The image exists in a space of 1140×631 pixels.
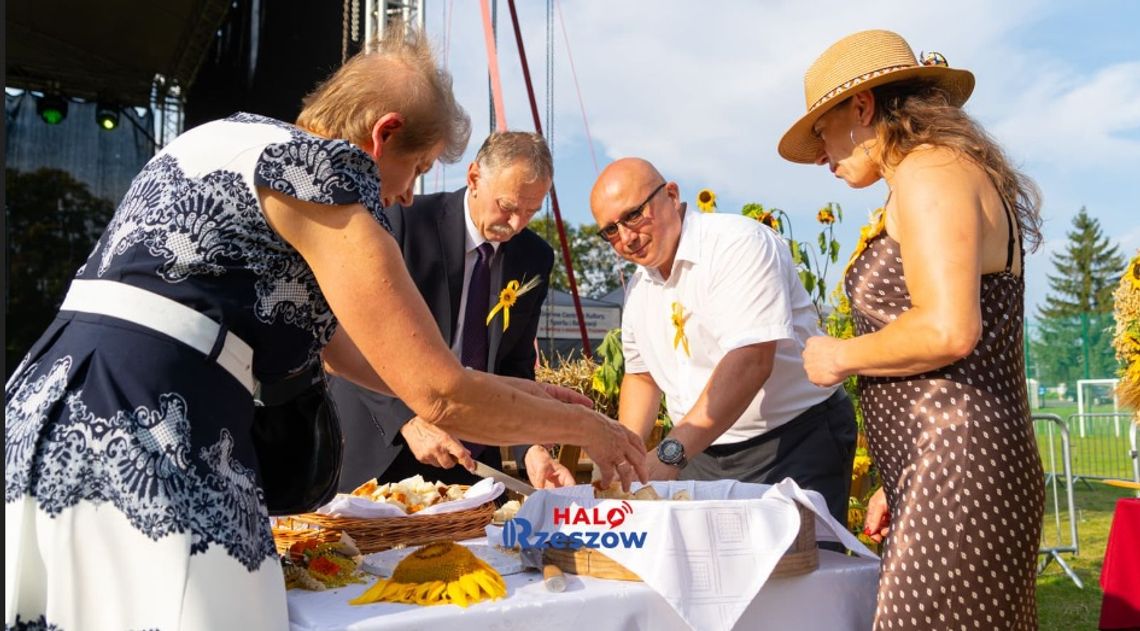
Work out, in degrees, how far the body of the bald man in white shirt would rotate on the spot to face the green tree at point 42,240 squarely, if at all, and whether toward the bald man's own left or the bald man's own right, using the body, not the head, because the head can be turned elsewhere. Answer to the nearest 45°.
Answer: approximately 90° to the bald man's own right

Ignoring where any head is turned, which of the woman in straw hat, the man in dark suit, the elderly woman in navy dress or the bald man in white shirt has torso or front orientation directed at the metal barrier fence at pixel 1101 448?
the elderly woman in navy dress

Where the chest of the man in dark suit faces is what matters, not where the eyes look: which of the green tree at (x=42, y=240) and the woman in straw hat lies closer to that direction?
the woman in straw hat

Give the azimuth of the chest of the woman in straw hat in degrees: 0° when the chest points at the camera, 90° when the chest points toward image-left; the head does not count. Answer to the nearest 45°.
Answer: approximately 90°

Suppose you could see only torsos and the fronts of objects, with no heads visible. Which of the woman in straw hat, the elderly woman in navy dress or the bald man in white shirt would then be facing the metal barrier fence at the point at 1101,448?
the elderly woman in navy dress

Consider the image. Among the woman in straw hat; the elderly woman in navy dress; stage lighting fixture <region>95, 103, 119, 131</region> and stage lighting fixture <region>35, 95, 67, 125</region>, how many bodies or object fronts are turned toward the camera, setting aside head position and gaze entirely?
2

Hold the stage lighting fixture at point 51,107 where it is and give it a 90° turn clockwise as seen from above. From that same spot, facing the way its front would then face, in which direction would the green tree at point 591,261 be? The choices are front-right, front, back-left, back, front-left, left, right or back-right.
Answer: back-right

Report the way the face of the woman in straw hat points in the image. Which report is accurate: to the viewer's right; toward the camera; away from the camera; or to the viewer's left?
to the viewer's left

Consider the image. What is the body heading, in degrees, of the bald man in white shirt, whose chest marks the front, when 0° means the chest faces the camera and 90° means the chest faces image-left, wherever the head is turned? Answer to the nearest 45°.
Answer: approximately 45°
